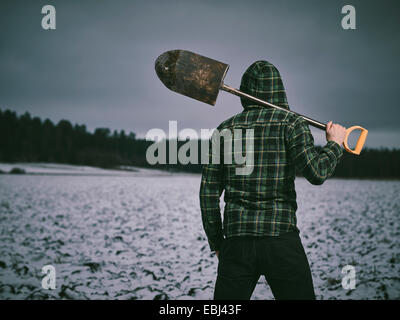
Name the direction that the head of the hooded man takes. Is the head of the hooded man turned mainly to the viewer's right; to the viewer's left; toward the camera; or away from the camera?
away from the camera

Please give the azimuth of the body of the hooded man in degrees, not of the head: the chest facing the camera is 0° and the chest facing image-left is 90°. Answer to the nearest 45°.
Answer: approximately 180°
